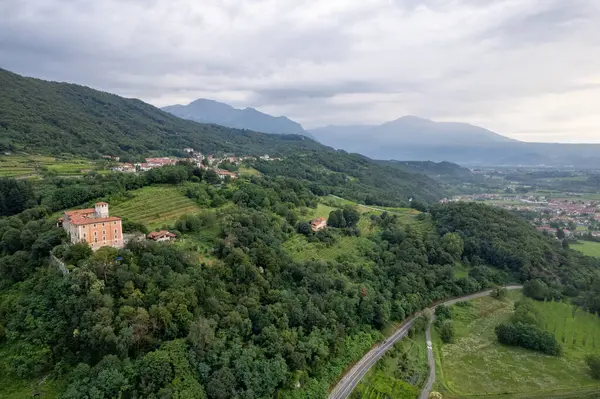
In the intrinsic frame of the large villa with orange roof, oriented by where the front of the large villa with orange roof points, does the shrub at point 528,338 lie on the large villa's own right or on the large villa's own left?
on the large villa's own left

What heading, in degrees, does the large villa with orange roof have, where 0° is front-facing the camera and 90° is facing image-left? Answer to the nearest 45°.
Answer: approximately 0°

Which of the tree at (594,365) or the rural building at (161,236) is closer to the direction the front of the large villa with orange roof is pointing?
the tree

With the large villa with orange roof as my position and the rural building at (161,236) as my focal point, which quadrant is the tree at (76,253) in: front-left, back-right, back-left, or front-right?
back-right

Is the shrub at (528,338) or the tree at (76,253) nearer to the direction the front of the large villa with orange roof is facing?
the tree

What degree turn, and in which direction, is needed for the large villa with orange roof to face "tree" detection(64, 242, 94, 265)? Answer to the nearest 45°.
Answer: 0° — it already faces it

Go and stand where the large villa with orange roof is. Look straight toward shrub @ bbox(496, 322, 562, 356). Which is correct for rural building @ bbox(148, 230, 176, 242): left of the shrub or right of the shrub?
left

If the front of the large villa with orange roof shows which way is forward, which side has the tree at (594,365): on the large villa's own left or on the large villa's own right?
on the large villa's own left

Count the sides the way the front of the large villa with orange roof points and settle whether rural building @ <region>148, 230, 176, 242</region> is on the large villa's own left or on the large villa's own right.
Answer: on the large villa's own left

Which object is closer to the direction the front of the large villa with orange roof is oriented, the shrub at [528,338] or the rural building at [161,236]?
the shrub
